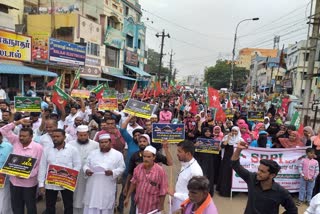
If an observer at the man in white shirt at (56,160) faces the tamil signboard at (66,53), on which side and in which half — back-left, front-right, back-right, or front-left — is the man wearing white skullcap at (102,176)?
back-right

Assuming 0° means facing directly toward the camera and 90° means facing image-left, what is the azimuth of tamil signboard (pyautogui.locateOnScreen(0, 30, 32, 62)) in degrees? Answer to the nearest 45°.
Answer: approximately 315°

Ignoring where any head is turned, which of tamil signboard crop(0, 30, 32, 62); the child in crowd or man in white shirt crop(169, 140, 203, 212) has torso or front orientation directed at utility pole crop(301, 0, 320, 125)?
the tamil signboard

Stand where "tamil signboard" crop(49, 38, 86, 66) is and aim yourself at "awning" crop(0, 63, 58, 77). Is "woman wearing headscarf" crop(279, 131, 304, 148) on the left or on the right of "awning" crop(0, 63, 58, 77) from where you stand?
left

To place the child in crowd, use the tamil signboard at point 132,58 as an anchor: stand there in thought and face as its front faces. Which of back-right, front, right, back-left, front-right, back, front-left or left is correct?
front-right

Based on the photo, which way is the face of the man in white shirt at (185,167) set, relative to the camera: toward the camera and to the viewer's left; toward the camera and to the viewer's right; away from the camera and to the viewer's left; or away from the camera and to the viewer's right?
toward the camera and to the viewer's left

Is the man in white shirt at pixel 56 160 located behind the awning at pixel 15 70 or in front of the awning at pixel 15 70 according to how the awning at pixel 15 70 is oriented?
in front

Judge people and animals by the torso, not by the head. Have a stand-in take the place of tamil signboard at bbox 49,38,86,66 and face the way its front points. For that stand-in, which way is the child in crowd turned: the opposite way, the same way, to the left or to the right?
to the right

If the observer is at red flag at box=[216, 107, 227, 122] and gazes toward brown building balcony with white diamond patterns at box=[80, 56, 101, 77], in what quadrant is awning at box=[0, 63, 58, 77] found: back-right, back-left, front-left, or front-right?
front-left

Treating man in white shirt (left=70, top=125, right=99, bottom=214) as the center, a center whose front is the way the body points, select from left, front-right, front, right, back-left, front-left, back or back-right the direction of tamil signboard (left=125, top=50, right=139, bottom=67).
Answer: back

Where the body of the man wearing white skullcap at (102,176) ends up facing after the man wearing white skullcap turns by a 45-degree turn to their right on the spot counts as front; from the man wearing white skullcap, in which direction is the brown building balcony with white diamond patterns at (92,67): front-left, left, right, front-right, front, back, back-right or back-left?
back-right

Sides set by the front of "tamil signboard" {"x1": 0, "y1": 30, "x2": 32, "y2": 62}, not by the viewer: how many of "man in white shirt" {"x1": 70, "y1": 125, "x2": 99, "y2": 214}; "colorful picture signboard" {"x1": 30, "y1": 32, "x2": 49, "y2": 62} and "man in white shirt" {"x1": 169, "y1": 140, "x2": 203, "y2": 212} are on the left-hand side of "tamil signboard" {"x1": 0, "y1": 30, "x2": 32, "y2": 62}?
1

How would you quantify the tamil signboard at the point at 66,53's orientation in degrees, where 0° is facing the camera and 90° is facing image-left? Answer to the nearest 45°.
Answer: approximately 315°
